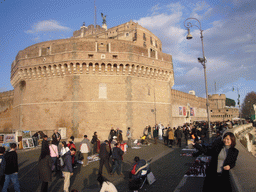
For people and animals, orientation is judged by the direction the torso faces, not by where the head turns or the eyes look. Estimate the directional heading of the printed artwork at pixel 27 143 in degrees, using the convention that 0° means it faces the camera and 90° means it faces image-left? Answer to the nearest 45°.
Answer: approximately 0°

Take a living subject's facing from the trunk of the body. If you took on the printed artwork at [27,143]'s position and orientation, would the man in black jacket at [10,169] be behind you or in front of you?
in front

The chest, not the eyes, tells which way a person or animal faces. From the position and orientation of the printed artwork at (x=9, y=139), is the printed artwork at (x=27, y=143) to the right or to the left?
on its left

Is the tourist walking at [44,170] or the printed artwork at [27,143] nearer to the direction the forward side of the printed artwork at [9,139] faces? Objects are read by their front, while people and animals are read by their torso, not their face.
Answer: the tourist walking

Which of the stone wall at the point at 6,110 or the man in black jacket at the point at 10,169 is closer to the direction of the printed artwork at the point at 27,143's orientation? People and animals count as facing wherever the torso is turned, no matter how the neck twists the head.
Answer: the man in black jacket

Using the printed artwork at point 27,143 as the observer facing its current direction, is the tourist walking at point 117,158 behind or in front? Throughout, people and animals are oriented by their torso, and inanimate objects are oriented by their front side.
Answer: in front

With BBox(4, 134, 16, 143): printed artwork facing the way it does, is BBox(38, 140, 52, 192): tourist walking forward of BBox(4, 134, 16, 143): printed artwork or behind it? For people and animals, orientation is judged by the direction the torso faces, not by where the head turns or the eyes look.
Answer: forward

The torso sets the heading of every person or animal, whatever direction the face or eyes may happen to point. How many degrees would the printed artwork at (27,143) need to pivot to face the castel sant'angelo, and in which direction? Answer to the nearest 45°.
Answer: approximately 135° to its left

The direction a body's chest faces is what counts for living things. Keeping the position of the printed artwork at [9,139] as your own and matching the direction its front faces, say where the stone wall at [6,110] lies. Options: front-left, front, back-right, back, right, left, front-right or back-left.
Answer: back

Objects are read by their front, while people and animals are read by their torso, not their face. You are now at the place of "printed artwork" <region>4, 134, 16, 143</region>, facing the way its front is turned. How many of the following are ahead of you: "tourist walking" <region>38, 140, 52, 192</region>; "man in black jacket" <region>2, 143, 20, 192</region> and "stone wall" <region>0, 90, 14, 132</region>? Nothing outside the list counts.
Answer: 2

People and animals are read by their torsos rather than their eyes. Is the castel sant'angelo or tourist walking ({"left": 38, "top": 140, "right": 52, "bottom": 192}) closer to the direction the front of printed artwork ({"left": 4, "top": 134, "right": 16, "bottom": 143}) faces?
the tourist walking

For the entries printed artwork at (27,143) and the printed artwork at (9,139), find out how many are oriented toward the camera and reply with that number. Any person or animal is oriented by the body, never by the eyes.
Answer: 2

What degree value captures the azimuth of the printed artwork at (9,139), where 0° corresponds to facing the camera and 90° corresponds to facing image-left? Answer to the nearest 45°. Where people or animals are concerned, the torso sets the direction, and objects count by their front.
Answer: approximately 0°
